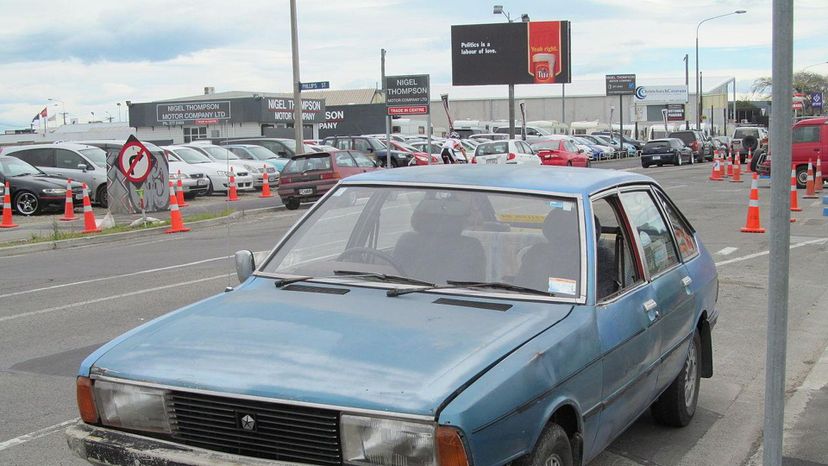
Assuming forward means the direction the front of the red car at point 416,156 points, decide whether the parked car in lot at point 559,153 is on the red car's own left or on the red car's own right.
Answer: on the red car's own left

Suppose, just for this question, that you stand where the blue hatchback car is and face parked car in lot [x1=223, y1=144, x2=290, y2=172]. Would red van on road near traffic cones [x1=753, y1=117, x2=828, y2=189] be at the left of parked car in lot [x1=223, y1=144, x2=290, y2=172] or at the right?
right

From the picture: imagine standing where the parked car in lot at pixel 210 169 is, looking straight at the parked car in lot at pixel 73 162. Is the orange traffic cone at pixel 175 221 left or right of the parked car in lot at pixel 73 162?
left

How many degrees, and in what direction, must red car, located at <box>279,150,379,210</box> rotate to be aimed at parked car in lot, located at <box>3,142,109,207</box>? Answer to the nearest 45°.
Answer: approximately 135° to its left

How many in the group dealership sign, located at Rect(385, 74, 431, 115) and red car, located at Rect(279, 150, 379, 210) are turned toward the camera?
1

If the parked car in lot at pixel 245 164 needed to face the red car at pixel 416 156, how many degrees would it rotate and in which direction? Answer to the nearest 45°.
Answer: approximately 90° to its left

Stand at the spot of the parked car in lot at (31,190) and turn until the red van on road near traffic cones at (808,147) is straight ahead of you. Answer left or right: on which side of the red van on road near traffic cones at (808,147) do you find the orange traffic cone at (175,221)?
right
